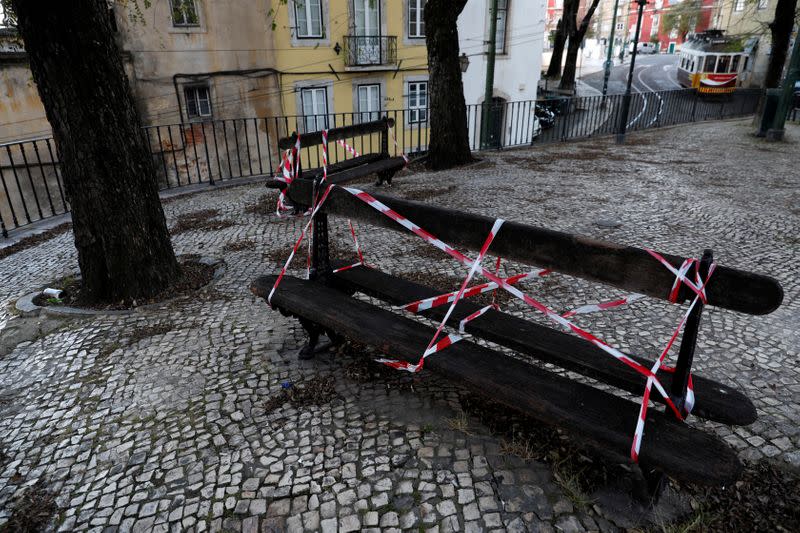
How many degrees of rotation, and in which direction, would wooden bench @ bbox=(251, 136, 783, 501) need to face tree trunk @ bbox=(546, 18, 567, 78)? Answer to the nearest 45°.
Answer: approximately 135° to its right

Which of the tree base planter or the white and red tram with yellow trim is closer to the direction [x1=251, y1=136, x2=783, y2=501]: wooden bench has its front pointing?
the tree base planter

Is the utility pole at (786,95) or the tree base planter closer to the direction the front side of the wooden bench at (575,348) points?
the tree base planter

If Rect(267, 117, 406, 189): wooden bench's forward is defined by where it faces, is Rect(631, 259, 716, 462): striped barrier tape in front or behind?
in front

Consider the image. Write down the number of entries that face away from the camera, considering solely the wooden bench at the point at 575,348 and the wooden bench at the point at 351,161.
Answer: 0

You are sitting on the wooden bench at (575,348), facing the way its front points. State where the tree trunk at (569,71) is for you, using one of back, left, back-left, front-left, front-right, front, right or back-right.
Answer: back-right

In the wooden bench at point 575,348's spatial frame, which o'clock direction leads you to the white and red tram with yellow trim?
The white and red tram with yellow trim is roughly at 5 o'clock from the wooden bench.

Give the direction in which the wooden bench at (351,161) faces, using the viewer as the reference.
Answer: facing the viewer and to the right of the viewer

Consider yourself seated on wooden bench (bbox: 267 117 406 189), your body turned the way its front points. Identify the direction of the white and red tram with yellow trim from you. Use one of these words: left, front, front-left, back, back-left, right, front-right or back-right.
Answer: left

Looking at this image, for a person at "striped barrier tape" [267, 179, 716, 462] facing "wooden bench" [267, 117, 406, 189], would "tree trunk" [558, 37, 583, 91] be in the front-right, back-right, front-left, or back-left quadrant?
front-right
